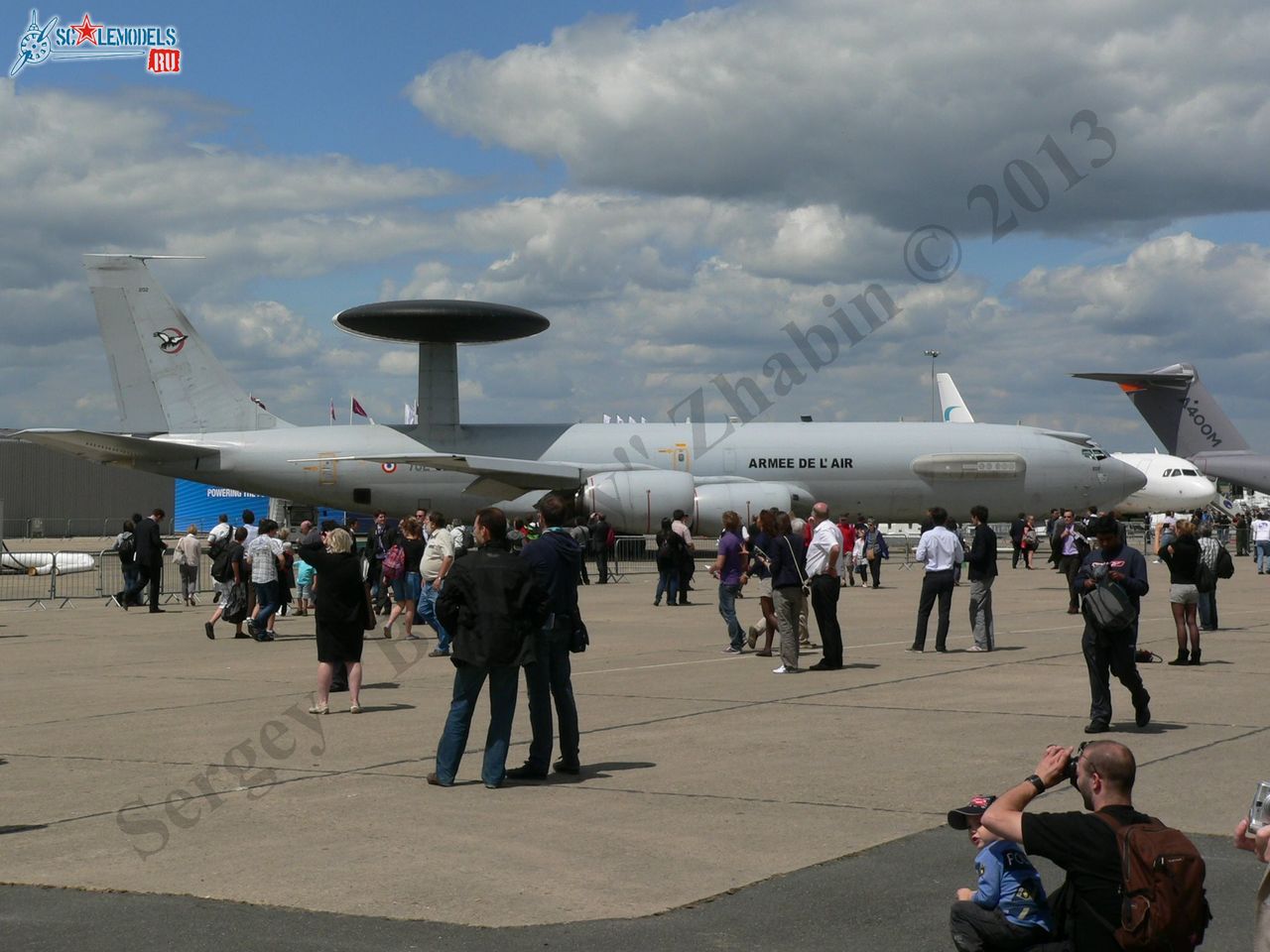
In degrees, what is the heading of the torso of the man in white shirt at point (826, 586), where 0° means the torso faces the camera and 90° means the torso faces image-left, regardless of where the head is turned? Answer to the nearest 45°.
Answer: approximately 90°

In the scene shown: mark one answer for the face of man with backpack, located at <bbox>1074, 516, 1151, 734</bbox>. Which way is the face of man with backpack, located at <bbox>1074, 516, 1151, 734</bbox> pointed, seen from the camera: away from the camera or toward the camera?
toward the camera

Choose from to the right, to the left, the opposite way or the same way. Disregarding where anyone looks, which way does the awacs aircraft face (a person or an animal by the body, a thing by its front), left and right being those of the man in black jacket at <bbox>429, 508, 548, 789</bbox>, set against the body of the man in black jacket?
to the right

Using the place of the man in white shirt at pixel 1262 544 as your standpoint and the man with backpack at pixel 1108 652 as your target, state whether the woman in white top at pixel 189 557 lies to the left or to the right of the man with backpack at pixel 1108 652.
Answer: right

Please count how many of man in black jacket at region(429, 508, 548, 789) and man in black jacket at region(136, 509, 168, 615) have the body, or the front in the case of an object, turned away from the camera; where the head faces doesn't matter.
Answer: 1

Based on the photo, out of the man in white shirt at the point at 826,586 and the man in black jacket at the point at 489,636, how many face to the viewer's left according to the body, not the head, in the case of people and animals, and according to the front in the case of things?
1

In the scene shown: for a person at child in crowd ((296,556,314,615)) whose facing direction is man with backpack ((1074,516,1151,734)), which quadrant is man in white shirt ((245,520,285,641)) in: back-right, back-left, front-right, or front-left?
front-right

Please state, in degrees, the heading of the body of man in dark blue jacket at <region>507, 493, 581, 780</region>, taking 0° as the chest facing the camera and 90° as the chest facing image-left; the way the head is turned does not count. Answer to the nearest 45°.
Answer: approximately 135°

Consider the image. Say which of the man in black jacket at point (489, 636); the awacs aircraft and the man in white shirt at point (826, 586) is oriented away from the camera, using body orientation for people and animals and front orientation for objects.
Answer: the man in black jacket

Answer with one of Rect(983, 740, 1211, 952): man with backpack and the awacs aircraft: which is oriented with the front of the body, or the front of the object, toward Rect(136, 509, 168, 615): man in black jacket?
the man with backpack

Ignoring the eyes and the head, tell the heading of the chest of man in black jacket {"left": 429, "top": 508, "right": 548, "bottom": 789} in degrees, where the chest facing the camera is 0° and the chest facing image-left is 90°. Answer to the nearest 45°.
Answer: approximately 180°

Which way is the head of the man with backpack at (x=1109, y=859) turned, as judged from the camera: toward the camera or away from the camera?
away from the camera

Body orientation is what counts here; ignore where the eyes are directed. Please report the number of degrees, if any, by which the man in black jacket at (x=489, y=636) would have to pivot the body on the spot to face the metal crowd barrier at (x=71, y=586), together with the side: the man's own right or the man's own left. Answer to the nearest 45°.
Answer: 0° — they already face it
